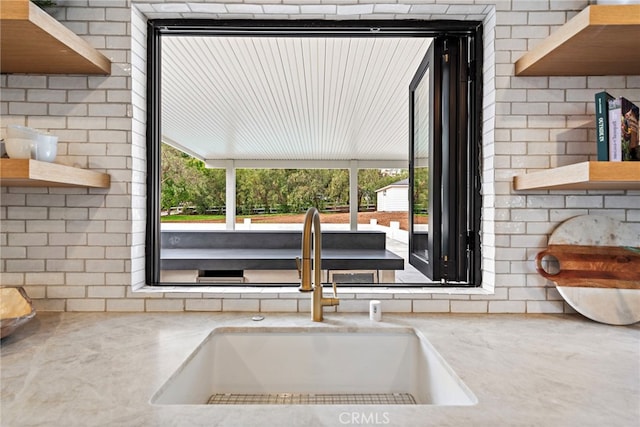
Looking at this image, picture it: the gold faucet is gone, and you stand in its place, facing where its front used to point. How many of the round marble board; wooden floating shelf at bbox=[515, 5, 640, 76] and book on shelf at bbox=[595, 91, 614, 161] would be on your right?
0

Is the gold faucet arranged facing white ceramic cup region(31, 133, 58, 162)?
no

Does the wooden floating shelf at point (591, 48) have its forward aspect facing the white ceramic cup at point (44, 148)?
no

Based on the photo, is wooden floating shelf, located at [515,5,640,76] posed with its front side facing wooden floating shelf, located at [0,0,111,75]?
no

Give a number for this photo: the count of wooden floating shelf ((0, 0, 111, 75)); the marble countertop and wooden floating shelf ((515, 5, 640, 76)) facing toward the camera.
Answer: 3

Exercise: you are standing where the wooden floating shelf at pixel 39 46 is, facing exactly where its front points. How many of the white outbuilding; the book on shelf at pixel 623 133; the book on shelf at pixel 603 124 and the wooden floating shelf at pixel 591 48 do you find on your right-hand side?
0

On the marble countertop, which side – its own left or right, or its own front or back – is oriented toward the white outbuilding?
back

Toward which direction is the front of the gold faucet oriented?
toward the camera

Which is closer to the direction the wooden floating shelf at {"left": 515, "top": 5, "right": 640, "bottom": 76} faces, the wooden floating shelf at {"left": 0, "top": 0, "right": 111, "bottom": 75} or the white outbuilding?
the wooden floating shelf

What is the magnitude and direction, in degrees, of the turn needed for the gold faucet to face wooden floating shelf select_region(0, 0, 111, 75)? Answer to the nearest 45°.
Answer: approximately 90° to its right

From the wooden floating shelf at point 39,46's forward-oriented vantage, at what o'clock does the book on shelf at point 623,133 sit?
The book on shelf is roughly at 10 o'clock from the wooden floating shelf.

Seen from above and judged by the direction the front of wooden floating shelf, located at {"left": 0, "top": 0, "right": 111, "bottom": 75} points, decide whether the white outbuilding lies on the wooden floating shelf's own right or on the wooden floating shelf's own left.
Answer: on the wooden floating shelf's own left

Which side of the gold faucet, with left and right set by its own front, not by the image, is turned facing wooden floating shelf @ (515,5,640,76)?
left

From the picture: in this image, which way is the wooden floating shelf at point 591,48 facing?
toward the camera

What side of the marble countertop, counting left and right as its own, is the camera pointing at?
front
